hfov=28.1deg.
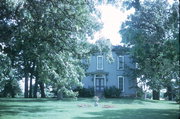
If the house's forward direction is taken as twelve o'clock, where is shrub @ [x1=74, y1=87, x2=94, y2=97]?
The shrub is roughly at 2 o'clock from the house.

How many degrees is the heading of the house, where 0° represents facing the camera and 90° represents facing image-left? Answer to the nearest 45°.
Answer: approximately 0°

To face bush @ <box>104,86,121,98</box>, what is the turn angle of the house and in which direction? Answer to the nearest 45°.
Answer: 0° — it already faces it
